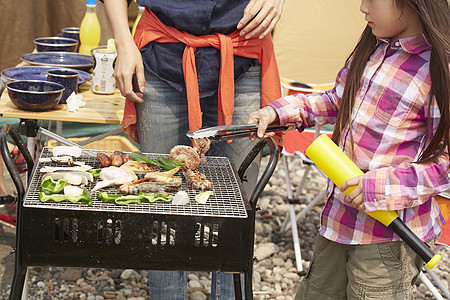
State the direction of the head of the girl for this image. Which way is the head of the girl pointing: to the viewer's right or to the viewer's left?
to the viewer's left

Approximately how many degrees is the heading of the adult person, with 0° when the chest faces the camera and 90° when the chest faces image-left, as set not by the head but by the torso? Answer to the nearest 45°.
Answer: approximately 0°

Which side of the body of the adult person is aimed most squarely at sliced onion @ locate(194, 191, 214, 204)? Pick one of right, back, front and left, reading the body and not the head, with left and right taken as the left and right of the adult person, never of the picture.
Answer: front

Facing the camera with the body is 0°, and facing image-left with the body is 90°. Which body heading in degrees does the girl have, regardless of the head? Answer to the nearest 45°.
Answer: approximately 45°

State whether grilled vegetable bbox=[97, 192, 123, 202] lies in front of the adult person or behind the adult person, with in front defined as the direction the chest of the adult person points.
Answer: in front

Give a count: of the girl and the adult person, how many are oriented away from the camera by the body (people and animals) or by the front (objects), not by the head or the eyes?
0

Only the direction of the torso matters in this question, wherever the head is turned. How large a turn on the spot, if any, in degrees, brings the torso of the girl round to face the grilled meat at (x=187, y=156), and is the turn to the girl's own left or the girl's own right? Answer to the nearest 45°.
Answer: approximately 45° to the girl's own right
